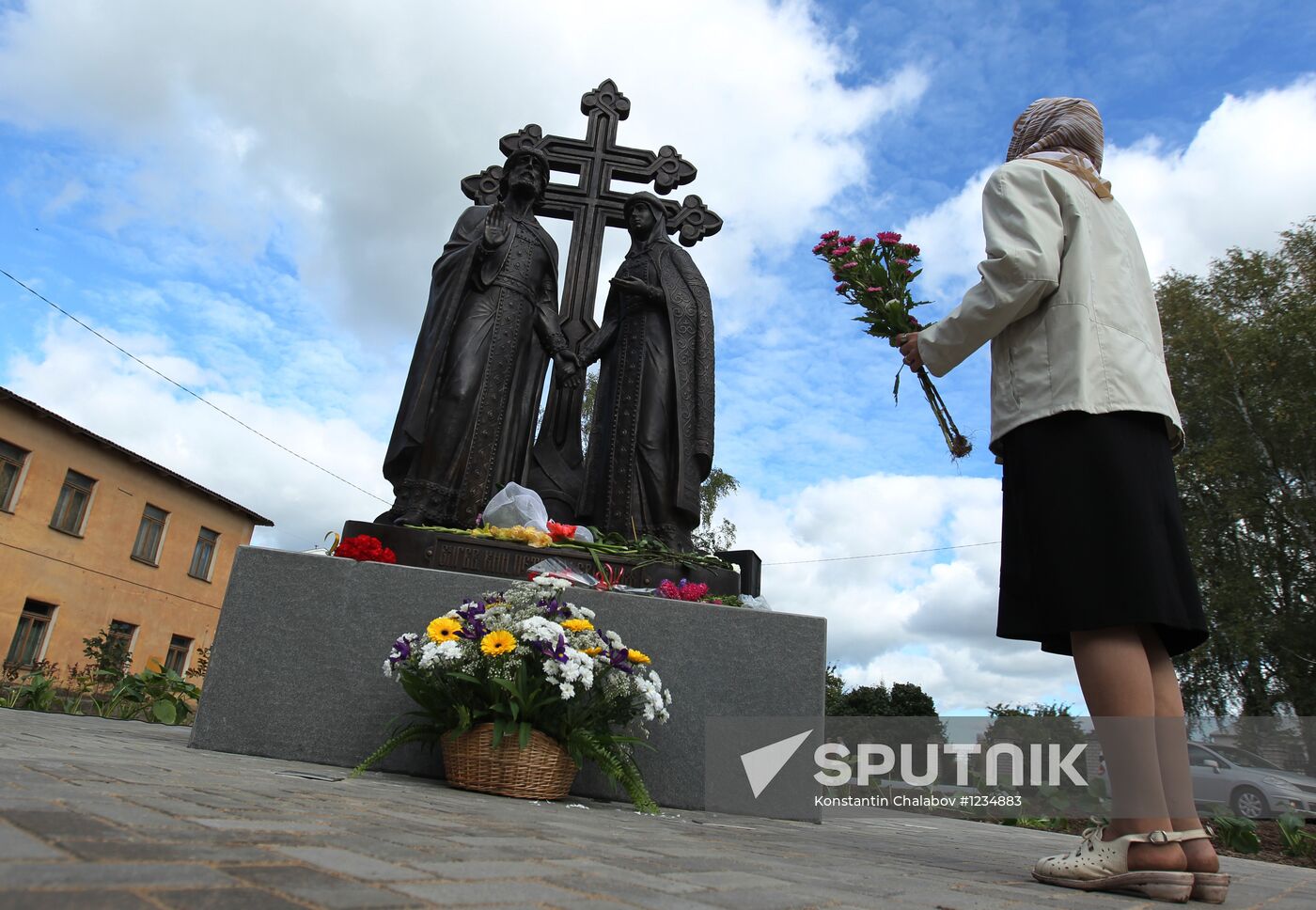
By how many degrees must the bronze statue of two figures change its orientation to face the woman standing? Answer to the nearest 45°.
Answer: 0° — it already faces them

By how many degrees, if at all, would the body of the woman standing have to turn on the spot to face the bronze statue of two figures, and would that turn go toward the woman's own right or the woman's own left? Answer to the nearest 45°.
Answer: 0° — they already face it

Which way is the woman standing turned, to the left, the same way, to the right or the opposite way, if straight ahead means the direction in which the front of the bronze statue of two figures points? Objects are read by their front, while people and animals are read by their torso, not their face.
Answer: the opposite way

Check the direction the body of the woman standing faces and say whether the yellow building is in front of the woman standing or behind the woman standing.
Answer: in front

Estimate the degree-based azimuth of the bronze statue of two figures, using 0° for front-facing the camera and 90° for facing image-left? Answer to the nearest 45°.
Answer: approximately 0°

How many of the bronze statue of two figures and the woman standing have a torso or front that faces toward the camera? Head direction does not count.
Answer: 1

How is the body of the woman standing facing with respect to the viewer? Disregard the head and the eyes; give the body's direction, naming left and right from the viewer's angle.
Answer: facing away from the viewer and to the left of the viewer

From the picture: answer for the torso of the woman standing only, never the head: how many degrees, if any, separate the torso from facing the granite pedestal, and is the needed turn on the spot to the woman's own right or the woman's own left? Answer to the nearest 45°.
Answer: approximately 45° to the woman's own left

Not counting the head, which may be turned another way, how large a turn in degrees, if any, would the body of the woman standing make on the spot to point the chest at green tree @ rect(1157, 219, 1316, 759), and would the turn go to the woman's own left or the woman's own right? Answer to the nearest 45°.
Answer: approximately 45° to the woman's own right
